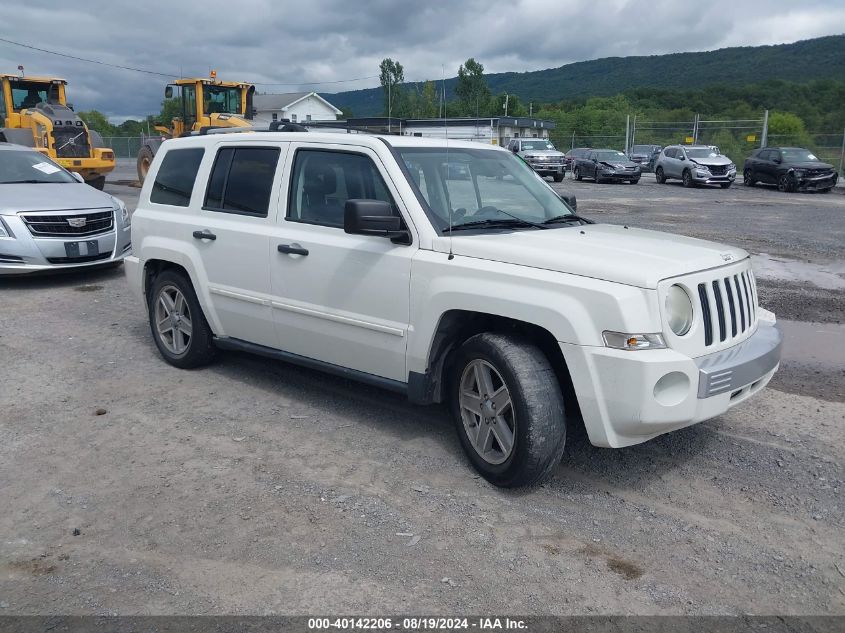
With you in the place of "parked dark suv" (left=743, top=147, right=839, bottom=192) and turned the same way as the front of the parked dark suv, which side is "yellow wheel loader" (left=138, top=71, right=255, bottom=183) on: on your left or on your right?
on your right

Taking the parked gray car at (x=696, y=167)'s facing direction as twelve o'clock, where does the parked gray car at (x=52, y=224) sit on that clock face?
the parked gray car at (x=52, y=224) is roughly at 2 o'clock from the parked gray car at (x=696, y=167).

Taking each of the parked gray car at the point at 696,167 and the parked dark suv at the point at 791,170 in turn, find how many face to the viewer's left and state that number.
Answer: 0

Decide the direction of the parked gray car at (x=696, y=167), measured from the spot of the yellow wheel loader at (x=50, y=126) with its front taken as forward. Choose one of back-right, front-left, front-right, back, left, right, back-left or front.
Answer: back-right

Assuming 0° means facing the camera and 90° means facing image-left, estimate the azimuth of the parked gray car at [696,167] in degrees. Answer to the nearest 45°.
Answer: approximately 315°

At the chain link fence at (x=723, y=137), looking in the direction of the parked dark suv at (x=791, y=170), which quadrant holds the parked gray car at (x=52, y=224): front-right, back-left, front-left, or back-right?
front-right

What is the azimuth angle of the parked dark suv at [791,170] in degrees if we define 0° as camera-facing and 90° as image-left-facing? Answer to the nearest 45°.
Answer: approximately 315°

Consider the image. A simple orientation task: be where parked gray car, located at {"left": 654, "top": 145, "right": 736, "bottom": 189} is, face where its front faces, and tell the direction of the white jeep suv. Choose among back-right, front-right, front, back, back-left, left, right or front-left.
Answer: front-right

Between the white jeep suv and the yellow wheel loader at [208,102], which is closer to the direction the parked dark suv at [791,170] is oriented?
the white jeep suv

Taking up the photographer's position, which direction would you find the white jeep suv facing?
facing the viewer and to the right of the viewer

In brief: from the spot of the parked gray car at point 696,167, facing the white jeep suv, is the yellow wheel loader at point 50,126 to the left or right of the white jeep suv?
right

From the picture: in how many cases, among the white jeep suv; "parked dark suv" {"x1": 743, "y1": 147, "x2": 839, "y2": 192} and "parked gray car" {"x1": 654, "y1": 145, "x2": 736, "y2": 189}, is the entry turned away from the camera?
0

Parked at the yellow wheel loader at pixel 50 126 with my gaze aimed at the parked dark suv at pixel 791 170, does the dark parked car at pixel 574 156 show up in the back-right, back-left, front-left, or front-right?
front-left
